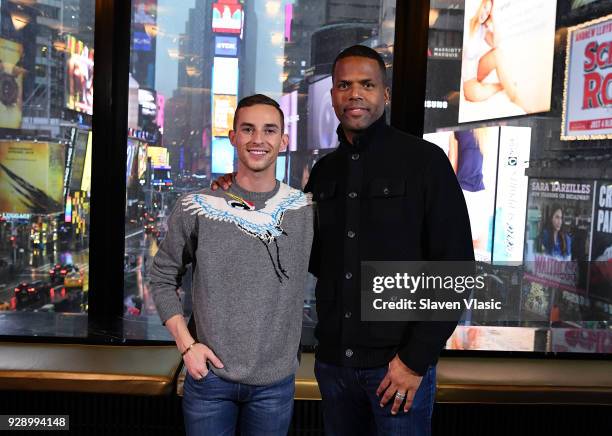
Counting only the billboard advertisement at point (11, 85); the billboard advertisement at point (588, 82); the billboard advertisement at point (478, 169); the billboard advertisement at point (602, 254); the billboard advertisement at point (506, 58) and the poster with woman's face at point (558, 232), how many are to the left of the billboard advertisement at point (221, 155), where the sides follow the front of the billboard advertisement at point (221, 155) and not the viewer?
5

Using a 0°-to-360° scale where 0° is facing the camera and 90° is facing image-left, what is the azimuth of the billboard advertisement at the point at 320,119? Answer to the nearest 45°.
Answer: approximately 45°

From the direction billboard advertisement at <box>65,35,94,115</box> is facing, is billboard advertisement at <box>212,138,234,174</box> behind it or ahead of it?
ahead

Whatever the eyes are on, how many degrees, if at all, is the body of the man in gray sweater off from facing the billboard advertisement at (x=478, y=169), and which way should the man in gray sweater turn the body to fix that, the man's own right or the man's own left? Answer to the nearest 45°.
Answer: approximately 135° to the man's own left

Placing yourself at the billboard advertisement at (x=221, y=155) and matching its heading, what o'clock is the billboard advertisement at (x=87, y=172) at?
the billboard advertisement at (x=87, y=172) is roughly at 1 o'clock from the billboard advertisement at (x=221, y=155).

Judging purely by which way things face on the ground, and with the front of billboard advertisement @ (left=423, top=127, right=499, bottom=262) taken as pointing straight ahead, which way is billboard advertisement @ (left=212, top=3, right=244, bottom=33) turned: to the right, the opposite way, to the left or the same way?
to the left

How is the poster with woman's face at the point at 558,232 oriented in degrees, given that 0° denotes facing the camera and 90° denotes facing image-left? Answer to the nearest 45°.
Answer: approximately 45°

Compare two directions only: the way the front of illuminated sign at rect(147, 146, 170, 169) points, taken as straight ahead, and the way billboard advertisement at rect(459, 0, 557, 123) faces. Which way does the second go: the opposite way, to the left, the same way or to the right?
to the right
